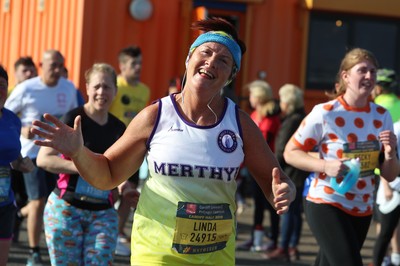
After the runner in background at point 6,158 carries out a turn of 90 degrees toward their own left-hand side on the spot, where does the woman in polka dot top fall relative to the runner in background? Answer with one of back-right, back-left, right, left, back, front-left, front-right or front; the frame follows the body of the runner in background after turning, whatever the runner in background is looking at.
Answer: front-right

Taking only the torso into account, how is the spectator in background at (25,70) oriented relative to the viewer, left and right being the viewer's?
facing the viewer and to the right of the viewer

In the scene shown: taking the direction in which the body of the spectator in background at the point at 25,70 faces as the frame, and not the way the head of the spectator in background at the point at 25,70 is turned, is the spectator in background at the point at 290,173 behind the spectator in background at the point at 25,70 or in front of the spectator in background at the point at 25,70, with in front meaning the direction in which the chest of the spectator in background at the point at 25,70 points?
in front

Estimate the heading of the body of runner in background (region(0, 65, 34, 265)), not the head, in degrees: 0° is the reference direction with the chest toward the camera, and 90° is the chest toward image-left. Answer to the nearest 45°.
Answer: approximately 315°
